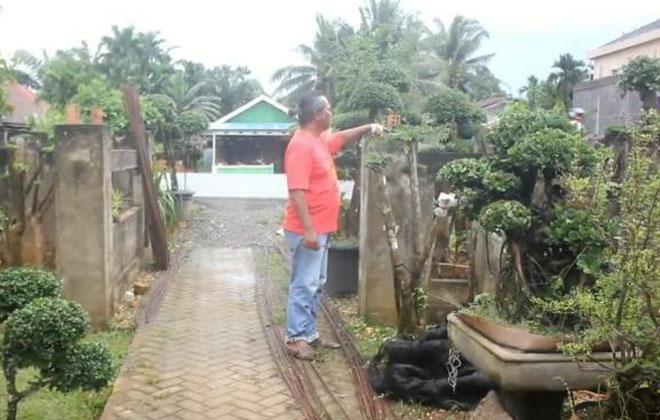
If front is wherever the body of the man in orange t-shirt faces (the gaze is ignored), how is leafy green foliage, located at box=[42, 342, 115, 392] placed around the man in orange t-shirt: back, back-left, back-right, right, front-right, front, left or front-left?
back-right

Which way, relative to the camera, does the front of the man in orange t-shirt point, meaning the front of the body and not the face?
to the viewer's right

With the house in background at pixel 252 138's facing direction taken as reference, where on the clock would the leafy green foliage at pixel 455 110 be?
The leafy green foliage is roughly at 12 o'clock from the house in background.

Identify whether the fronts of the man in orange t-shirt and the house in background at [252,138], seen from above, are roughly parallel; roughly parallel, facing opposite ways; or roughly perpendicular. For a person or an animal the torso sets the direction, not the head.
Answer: roughly perpendicular

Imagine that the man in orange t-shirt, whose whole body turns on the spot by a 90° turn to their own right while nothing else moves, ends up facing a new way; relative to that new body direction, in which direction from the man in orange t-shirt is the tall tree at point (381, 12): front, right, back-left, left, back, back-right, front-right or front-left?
back

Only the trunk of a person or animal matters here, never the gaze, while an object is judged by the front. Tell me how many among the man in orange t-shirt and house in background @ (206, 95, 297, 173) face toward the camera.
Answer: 1

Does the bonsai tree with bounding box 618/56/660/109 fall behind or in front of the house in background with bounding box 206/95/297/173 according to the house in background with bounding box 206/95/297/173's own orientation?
in front

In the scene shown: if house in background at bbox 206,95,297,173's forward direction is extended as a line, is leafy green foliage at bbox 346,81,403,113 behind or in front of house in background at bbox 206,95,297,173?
in front

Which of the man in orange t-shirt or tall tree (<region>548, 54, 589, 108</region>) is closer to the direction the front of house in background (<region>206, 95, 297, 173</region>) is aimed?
the man in orange t-shirt

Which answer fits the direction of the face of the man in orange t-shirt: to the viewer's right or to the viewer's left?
to the viewer's right

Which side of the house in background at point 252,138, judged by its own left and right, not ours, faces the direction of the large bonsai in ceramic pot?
front

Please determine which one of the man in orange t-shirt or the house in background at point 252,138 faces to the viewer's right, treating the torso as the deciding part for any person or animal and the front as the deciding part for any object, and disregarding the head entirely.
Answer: the man in orange t-shirt

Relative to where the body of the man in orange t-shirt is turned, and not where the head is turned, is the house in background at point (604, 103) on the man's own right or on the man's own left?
on the man's own left
